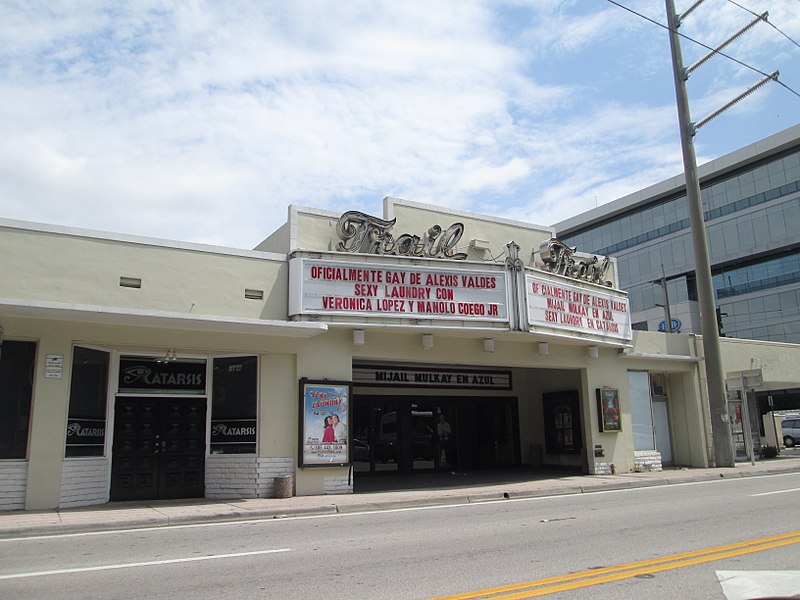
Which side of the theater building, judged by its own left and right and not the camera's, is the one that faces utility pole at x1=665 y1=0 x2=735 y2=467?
left

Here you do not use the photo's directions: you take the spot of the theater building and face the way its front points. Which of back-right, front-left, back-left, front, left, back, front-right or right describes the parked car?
left

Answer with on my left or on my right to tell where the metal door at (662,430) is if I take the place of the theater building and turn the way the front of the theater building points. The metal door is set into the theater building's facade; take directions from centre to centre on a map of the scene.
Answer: on my left

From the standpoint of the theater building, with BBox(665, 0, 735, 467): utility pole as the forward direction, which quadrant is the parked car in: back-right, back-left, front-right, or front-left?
front-left
